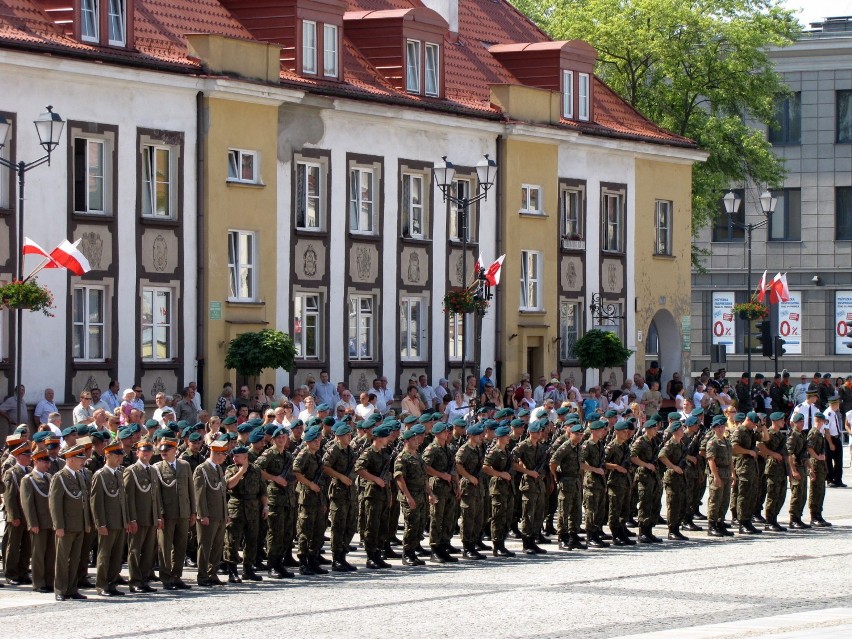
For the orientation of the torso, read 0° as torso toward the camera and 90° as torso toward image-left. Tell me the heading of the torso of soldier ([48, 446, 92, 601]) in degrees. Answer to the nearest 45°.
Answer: approximately 315°

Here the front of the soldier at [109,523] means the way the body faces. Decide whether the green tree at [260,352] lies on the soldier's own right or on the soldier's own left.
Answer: on the soldier's own left

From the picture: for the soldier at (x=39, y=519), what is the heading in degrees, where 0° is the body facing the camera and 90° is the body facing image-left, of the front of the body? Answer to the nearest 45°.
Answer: approximately 315°

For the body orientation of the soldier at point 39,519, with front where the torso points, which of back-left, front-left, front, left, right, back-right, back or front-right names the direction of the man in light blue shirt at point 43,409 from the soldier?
back-left

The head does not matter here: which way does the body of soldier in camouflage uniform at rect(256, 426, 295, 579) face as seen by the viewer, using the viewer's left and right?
facing the viewer and to the right of the viewer

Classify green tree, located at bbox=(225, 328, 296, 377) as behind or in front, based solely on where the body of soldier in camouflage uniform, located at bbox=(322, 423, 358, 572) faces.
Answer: behind

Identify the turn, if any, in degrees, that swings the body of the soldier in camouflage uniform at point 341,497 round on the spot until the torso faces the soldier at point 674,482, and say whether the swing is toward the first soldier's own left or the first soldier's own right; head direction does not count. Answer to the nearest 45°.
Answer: approximately 90° to the first soldier's own left

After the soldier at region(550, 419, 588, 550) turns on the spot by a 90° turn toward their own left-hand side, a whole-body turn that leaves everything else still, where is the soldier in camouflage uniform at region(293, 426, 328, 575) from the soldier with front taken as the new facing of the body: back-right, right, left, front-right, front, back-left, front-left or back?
back

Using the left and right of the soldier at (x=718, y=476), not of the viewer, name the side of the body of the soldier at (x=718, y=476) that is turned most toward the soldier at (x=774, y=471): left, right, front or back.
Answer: left

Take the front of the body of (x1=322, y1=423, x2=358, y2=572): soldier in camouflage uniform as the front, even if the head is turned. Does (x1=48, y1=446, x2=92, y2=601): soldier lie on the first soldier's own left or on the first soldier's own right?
on the first soldier's own right
